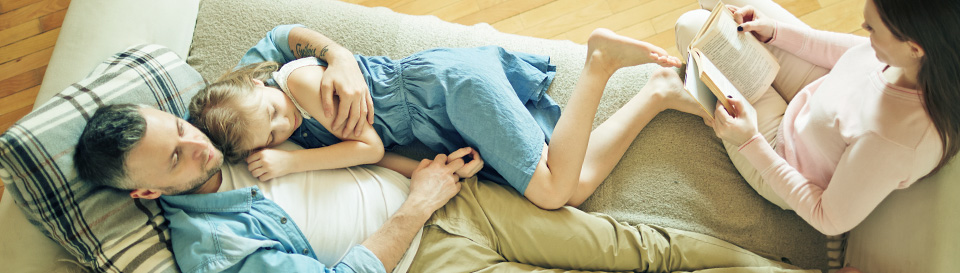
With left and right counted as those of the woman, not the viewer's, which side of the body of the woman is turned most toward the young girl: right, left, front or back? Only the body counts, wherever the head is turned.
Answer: front

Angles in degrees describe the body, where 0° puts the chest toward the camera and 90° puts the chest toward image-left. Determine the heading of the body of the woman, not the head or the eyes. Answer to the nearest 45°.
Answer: approximately 90°

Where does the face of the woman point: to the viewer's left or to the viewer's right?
to the viewer's left

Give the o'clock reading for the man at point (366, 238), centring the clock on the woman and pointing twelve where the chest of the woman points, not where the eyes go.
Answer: The man is roughly at 11 o'clock from the woman.

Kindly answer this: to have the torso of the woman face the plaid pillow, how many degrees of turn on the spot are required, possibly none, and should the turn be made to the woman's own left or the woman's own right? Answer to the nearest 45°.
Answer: approximately 45° to the woman's own left
